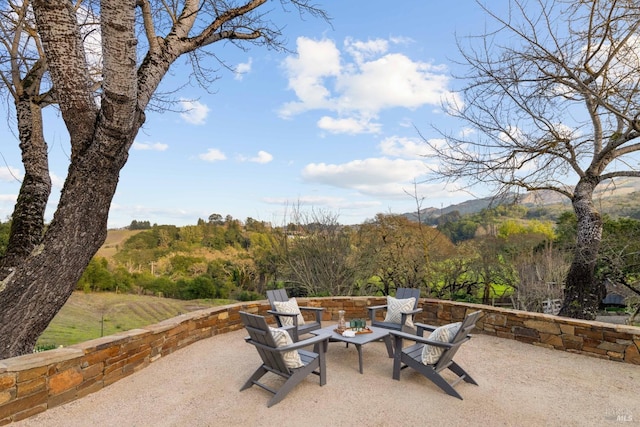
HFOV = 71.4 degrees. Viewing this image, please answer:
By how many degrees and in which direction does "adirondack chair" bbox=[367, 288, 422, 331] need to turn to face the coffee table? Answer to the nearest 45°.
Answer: approximately 45° to its left

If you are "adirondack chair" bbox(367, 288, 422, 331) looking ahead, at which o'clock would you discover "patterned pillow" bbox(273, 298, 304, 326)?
The patterned pillow is roughly at 1 o'clock from the adirondack chair.

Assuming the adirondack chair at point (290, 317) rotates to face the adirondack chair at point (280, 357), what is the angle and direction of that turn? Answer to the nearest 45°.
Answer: approximately 45° to its right

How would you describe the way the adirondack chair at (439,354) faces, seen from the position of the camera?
facing away from the viewer and to the left of the viewer

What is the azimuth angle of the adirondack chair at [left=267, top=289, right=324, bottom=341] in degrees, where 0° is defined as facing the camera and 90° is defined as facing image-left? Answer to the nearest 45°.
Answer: approximately 315°

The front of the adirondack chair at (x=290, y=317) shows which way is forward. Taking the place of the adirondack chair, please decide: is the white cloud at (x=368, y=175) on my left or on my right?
on my left

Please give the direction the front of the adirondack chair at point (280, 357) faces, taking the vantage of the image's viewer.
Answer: facing away from the viewer and to the right of the viewer

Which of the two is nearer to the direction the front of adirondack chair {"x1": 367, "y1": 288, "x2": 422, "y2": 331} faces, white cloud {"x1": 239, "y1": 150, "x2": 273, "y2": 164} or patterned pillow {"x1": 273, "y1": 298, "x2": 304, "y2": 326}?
the patterned pillow

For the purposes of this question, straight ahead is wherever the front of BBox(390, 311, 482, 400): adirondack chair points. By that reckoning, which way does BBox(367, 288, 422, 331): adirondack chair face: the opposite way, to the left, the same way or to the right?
to the left
